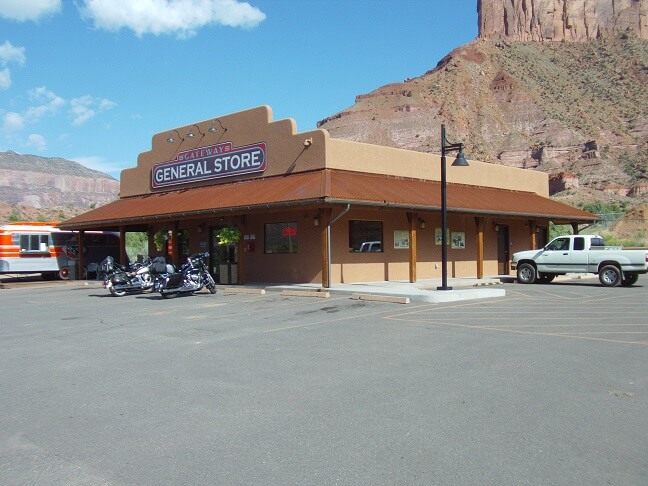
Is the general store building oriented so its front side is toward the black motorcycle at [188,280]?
yes

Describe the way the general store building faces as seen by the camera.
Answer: facing the viewer and to the left of the viewer

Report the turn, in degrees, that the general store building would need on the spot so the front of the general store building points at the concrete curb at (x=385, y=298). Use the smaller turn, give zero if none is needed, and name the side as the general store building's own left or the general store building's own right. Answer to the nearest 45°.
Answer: approximately 45° to the general store building's own left

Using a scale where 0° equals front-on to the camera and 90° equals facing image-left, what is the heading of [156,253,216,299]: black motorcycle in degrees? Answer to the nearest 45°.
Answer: approximately 225°

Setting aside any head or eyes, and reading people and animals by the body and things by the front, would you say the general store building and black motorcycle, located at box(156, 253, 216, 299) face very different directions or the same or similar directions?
very different directions
